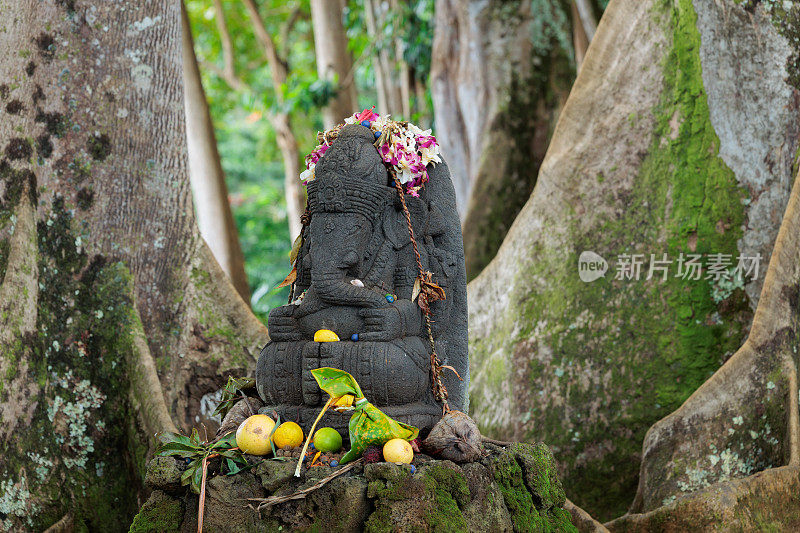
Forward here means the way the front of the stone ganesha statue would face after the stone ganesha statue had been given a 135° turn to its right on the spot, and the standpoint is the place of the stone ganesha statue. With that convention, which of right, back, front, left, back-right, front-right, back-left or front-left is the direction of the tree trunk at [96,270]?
front-left

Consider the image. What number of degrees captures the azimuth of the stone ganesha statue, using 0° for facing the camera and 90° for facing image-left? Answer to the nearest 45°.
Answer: approximately 45°

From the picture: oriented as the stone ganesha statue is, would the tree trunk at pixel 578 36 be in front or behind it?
behind

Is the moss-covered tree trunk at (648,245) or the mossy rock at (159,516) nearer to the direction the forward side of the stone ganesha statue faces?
the mossy rock

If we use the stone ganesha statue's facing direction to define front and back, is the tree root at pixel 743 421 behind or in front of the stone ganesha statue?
behind

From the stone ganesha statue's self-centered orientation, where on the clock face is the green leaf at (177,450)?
The green leaf is roughly at 1 o'clock from the stone ganesha statue.

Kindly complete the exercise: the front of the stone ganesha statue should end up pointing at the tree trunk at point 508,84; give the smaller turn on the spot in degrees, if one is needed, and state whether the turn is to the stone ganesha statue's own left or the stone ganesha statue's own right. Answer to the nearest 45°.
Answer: approximately 135° to the stone ganesha statue's own right

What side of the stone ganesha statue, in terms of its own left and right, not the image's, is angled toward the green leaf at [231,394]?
right

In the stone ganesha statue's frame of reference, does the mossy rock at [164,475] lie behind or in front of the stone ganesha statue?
in front

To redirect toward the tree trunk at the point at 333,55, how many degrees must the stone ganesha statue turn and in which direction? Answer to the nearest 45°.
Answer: approximately 135° to its right

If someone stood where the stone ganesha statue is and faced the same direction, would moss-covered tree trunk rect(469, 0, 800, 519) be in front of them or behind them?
behind
